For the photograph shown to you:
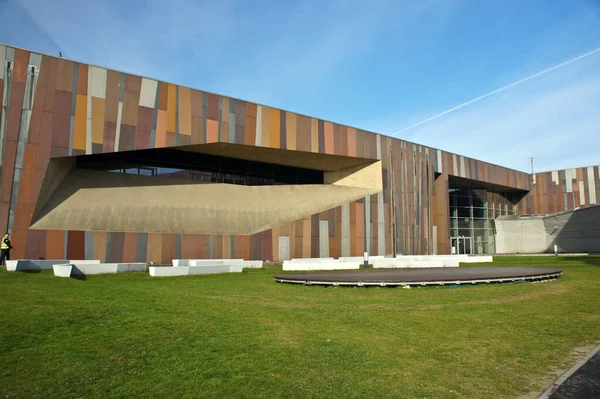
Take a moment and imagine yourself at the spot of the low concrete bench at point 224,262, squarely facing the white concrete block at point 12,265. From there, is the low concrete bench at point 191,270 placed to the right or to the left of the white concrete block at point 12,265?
left

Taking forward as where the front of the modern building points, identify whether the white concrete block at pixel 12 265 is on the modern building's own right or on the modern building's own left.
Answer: on the modern building's own right

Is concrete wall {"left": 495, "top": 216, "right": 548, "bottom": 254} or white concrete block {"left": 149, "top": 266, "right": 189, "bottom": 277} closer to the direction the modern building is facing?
the white concrete block

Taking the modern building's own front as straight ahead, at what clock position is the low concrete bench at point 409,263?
The low concrete bench is roughly at 11 o'clock from the modern building.

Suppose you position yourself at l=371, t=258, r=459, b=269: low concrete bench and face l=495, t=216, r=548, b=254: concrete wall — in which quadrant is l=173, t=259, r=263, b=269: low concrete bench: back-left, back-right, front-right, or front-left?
back-left

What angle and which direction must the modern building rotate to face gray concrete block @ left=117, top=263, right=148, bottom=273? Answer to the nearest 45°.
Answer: approximately 45° to its right

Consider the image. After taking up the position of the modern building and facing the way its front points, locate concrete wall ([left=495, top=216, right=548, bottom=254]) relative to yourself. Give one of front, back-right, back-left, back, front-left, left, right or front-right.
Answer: left

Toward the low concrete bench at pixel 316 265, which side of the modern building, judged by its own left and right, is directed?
front

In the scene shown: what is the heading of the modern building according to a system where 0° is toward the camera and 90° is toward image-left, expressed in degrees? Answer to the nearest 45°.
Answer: approximately 315°

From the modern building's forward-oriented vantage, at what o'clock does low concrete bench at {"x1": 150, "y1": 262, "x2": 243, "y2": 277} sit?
The low concrete bench is roughly at 1 o'clock from the modern building.
